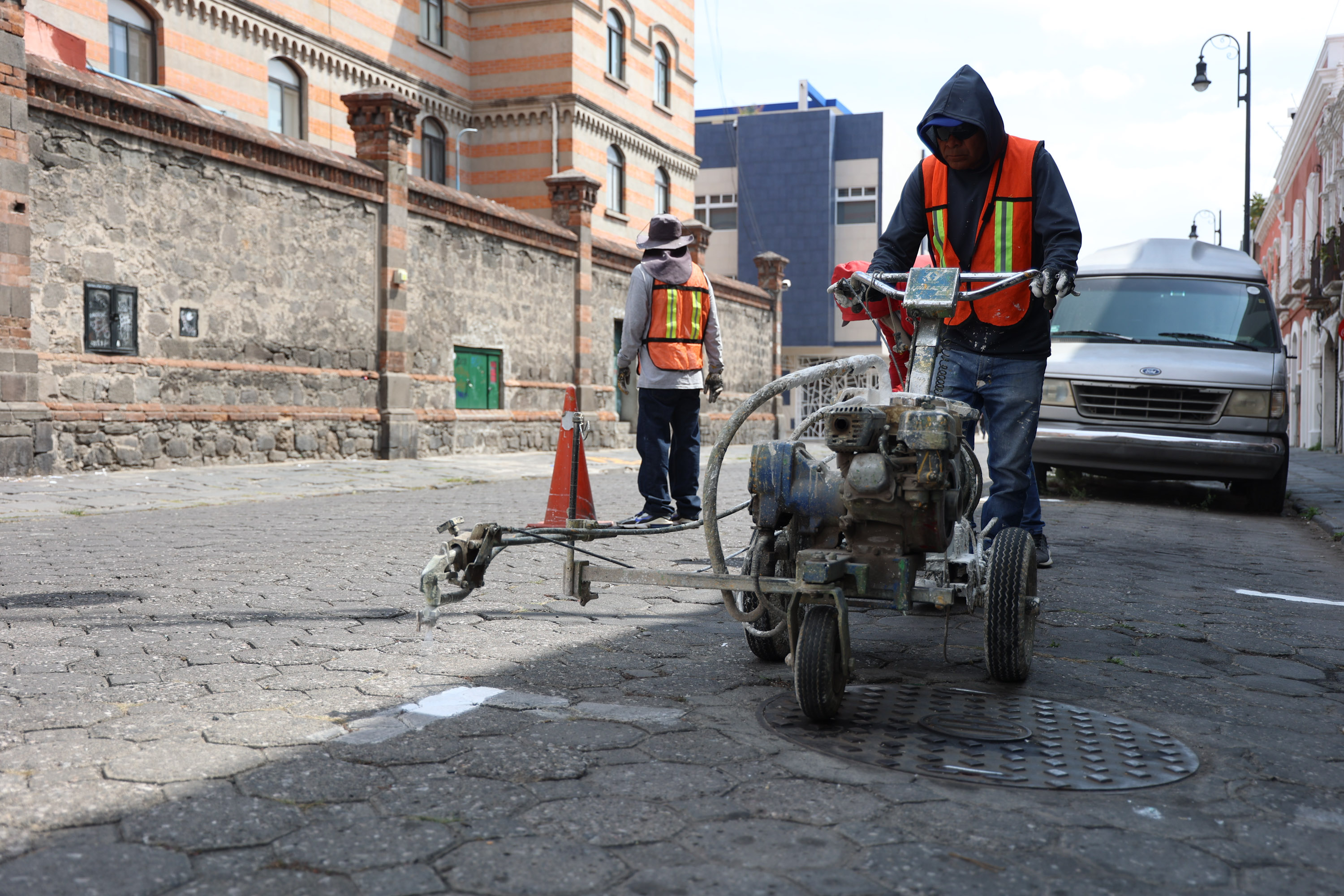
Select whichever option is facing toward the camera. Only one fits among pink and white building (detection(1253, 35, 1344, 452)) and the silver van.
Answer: the silver van

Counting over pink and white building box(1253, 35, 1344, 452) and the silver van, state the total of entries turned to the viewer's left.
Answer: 1

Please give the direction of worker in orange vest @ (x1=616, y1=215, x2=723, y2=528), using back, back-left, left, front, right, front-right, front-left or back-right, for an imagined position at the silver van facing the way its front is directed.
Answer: front-right

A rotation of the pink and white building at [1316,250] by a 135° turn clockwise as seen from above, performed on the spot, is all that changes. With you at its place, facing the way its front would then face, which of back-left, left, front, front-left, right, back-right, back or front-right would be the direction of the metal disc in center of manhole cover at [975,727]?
back-right

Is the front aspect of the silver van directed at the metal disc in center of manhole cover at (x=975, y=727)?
yes

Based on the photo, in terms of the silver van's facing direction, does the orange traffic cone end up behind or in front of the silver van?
in front

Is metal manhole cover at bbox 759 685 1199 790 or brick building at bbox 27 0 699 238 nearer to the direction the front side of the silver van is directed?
the metal manhole cover

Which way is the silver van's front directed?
toward the camera

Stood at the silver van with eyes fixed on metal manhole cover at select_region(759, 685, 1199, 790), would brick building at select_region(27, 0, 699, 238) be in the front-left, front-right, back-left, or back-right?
back-right

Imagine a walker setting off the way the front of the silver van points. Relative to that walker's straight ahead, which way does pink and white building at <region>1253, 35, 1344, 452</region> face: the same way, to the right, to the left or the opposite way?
to the right

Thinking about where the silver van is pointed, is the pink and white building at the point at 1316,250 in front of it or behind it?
behind

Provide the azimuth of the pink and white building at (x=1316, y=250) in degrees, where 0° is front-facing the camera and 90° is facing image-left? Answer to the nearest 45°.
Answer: approximately 90°

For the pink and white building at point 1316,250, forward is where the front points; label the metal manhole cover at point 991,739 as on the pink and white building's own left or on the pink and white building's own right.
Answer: on the pink and white building's own left
